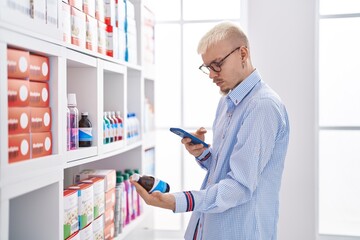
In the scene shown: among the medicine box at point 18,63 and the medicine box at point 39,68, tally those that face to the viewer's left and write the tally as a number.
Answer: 0

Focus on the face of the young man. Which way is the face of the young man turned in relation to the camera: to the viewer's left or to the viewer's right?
to the viewer's left

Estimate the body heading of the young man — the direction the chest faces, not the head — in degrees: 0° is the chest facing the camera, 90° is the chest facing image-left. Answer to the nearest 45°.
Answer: approximately 90°

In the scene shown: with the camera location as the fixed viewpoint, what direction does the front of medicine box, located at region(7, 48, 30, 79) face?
facing the viewer and to the right of the viewer

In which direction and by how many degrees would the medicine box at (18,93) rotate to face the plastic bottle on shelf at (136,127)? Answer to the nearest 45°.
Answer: approximately 90° to its left

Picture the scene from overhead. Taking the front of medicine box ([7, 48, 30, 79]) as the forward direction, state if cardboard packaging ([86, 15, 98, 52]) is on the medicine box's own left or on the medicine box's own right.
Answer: on the medicine box's own left

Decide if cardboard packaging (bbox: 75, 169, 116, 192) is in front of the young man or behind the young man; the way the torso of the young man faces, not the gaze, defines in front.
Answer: in front

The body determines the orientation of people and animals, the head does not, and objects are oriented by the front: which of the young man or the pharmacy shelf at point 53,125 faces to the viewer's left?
the young man
